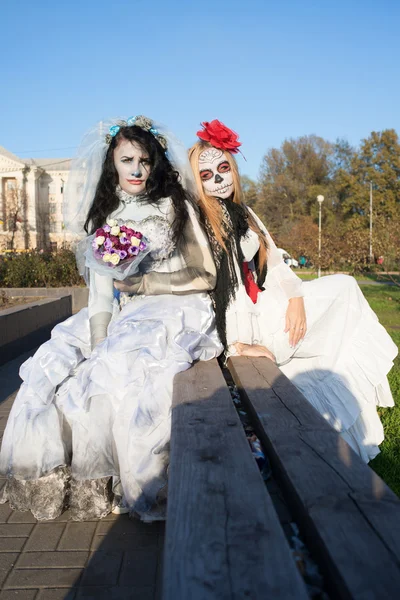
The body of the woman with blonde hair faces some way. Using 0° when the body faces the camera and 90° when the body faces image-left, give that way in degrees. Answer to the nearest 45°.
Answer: approximately 315°

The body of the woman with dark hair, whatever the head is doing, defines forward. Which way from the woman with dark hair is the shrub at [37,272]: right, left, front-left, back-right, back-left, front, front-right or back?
back-right

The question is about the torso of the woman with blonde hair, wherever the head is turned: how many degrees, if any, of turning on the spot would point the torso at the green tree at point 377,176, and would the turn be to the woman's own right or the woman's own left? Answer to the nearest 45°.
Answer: approximately 135° to the woman's own left

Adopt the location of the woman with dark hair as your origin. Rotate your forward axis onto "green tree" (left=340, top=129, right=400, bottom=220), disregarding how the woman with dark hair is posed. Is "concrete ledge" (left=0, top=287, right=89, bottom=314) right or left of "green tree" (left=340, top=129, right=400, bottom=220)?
left

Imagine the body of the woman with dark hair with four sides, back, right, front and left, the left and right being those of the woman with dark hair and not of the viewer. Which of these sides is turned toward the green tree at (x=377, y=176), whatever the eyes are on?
back

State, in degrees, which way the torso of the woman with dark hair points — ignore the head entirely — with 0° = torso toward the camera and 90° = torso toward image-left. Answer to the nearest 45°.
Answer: approximately 45°

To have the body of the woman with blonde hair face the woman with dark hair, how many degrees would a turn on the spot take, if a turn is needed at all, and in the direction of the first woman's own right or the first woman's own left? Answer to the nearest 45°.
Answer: approximately 90° to the first woman's own right

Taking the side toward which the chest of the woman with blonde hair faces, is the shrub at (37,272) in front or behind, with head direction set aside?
behind
